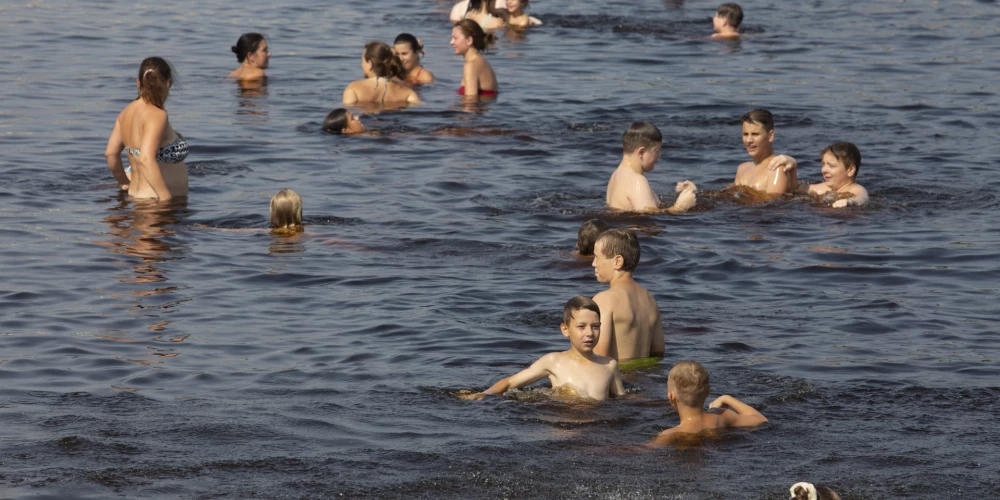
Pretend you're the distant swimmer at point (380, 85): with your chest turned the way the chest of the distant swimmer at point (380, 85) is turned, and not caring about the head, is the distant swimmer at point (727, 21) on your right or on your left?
on your right

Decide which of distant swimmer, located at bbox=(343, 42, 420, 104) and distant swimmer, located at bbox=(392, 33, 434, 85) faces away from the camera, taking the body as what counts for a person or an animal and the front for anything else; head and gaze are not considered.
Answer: distant swimmer, located at bbox=(343, 42, 420, 104)

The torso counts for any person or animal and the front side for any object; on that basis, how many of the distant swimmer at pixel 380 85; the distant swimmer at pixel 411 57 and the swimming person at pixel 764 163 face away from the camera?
1

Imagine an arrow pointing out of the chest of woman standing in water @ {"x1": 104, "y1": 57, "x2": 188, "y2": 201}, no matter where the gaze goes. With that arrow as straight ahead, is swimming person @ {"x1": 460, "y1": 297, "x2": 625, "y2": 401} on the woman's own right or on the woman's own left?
on the woman's own right

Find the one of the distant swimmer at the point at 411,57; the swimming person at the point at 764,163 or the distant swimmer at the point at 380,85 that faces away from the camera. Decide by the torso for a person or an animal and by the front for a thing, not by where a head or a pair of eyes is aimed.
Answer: the distant swimmer at the point at 380,85

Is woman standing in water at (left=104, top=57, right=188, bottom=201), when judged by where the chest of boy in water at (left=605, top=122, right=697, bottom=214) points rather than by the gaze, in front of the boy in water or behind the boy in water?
behind

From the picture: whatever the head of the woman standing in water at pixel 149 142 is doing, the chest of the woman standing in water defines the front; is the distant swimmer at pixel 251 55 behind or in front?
in front

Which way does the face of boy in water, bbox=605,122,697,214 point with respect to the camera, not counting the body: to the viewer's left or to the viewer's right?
to the viewer's right

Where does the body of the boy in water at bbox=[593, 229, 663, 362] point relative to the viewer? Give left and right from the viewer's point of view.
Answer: facing away from the viewer and to the left of the viewer

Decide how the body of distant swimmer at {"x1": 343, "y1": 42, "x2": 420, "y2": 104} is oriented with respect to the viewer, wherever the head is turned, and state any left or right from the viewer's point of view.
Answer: facing away from the viewer

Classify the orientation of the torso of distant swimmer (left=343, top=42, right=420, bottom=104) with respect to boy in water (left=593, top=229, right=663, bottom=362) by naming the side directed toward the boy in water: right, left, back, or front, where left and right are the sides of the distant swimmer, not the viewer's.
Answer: back

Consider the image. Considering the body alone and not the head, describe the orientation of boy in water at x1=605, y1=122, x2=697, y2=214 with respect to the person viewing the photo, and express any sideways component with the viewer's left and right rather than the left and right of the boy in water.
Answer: facing away from the viewer and to the right of the viewer

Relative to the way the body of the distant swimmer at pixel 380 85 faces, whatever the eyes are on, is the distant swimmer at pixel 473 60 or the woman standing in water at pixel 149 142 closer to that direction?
the distant swimmer

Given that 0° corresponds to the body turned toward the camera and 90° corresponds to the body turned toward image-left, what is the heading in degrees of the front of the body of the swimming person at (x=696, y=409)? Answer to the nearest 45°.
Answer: approximately 135°

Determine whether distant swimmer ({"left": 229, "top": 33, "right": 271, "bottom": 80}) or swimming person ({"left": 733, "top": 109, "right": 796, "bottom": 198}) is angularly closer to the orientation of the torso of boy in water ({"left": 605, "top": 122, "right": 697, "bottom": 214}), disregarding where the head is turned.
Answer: the swimming person

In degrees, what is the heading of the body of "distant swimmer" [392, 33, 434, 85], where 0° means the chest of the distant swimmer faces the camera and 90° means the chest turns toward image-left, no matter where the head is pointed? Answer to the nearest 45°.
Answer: approximately 45°

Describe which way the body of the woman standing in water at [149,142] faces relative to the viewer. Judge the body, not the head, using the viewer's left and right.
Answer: facing away from the viewer and to the right of the viewer

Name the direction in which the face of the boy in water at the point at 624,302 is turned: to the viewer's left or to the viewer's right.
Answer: to the viewer's left
